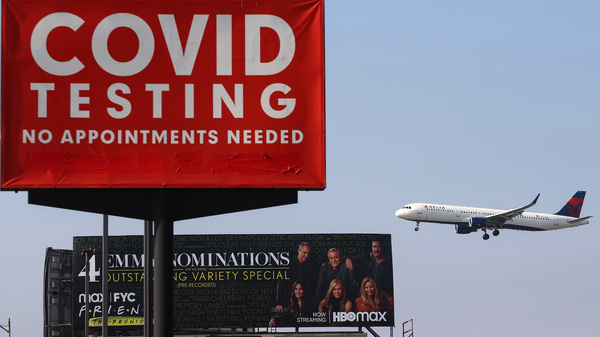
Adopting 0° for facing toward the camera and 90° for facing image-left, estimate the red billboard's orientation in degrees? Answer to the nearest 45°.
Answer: approximately 0°
